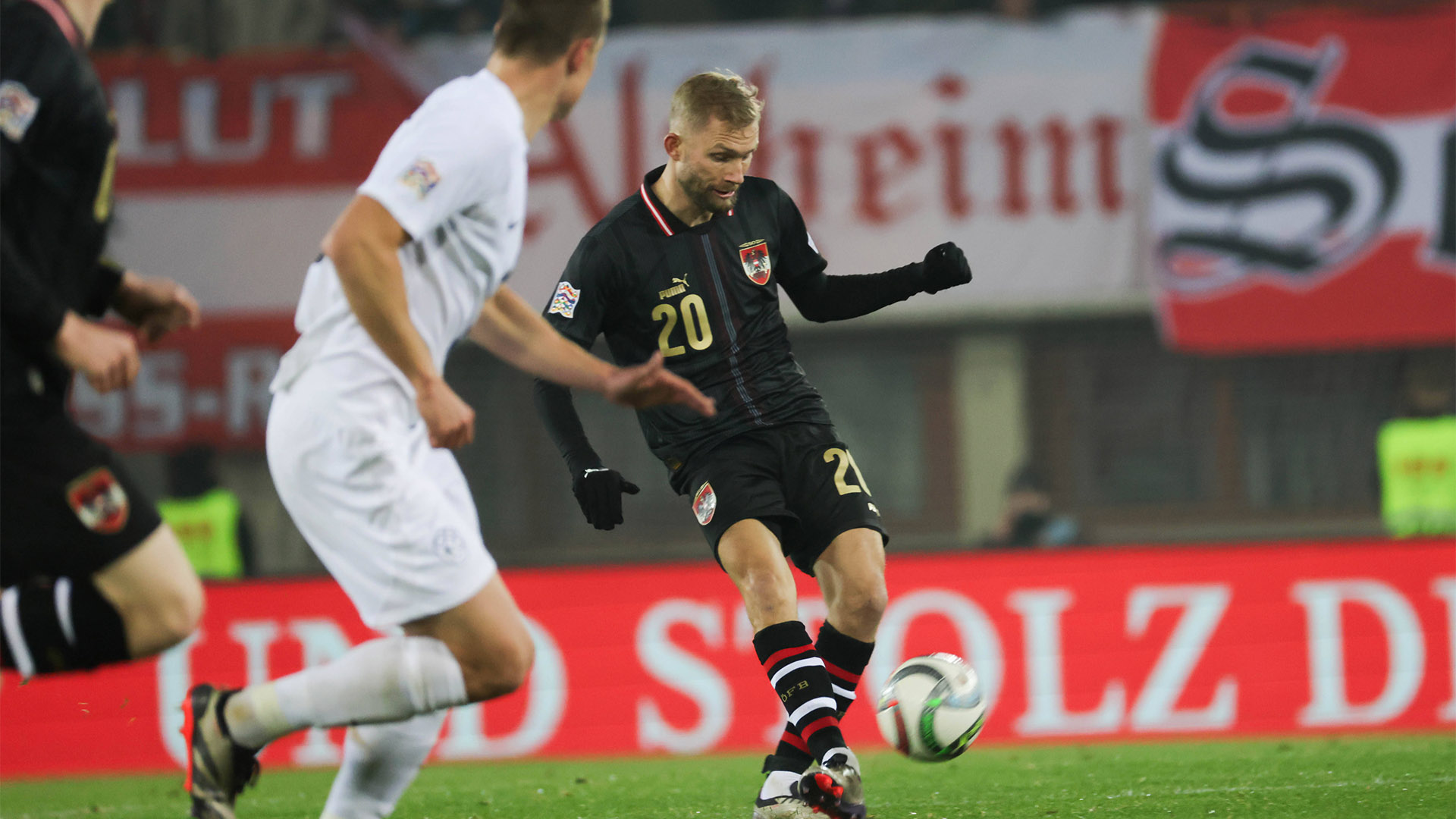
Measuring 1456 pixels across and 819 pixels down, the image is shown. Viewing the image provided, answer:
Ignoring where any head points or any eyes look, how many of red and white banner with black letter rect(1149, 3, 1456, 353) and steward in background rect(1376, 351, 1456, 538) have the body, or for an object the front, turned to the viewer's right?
0

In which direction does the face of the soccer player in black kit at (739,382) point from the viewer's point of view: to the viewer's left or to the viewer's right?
to the viewer's right

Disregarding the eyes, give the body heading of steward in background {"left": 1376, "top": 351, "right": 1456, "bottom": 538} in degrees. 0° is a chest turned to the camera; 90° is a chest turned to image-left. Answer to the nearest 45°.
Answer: approximately 180°

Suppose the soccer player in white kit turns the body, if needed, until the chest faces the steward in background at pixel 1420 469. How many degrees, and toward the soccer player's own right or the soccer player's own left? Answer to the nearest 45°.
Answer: approximately 45° to the soccer player's own left

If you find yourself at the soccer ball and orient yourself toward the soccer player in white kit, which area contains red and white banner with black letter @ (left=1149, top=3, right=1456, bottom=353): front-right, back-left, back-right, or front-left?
back-right

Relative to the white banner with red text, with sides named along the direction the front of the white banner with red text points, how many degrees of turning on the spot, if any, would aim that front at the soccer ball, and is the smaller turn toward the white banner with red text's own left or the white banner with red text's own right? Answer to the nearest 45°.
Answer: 0° — it already faces it

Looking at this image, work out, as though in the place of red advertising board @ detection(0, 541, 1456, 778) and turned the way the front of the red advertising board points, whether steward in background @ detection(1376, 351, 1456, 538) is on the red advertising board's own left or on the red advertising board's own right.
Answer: on the red advertising board's own left

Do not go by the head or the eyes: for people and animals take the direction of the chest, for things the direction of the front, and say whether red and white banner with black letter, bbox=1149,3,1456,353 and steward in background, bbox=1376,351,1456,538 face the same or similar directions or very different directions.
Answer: very different directions

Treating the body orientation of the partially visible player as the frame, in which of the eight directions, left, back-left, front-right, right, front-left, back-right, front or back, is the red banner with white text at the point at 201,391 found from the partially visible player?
left

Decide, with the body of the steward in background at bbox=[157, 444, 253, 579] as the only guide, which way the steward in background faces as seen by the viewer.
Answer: away from the camera
